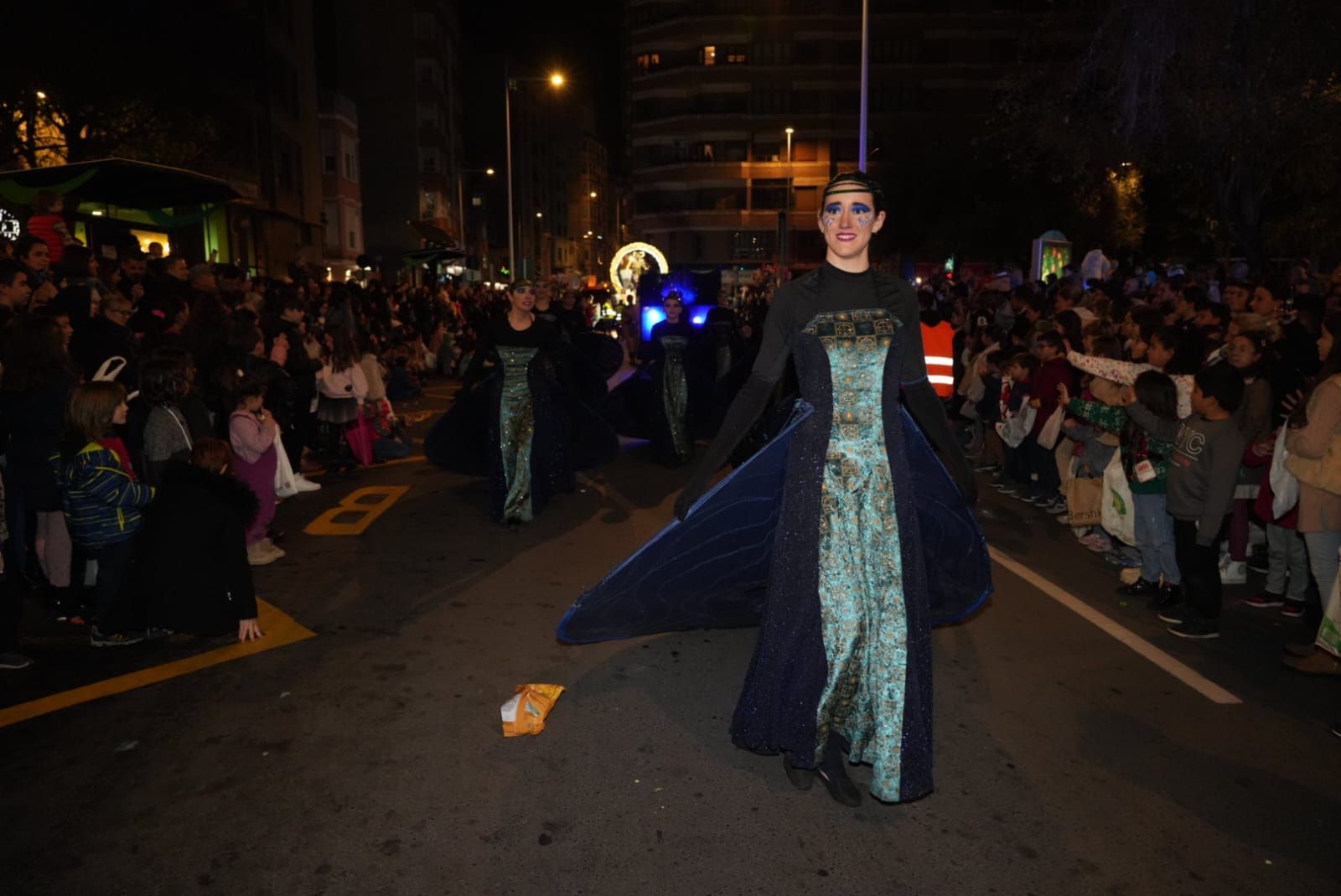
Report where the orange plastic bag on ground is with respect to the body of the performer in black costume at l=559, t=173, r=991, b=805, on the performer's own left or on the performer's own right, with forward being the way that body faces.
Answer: on the performer's own right

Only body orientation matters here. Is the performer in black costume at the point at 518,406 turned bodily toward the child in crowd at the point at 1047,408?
no

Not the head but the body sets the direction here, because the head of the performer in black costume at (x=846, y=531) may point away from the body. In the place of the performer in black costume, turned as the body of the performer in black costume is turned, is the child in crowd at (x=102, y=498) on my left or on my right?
on my right

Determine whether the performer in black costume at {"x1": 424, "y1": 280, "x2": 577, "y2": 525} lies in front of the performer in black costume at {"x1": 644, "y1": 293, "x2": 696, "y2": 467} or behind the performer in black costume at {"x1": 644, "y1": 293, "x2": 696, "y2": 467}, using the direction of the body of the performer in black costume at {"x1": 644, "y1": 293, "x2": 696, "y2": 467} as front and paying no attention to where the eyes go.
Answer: in front

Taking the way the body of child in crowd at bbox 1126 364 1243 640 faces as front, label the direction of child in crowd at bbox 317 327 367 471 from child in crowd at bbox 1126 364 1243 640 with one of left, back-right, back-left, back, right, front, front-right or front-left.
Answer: front

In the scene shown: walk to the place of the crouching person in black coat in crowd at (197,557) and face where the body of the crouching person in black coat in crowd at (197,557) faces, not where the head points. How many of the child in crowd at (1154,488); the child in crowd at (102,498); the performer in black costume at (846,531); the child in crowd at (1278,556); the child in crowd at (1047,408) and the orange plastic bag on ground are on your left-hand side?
1

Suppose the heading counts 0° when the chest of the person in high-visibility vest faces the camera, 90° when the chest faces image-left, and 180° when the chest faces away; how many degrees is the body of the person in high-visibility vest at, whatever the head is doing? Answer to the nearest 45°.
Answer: approximately 180°

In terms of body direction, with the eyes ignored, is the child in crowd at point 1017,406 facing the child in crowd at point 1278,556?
no

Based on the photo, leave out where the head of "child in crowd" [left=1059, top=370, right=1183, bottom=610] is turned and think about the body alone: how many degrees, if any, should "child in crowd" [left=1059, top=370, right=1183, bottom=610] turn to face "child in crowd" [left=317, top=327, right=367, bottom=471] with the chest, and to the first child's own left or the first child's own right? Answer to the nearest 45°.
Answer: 0° — they already face them

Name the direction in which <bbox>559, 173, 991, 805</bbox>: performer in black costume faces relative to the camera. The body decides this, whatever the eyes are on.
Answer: toward the camera

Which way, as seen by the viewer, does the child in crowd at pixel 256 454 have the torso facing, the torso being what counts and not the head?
to the viewer's right

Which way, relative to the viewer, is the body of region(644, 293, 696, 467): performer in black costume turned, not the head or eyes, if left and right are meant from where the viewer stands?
facing the viewer

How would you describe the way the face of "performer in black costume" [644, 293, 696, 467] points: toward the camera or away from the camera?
toward the camera

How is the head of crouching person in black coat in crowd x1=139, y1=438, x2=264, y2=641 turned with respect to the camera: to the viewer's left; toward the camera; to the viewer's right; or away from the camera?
away from the camera

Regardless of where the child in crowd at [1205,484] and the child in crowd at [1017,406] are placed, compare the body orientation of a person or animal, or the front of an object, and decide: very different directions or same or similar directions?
same or similar directions

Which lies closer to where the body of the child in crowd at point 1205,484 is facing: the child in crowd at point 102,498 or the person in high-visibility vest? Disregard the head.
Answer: the child in crowd

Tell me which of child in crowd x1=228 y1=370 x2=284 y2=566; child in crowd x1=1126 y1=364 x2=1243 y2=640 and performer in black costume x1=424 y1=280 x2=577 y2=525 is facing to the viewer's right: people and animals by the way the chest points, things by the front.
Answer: child in crowd x1=228 y1=370 x2=284 y2=566

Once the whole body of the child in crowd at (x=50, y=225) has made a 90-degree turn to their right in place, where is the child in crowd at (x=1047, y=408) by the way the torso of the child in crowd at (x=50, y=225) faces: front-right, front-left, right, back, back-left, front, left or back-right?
front-left

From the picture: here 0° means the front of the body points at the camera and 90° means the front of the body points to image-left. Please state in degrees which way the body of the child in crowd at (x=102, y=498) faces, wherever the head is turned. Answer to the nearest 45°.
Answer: approximately 270°
